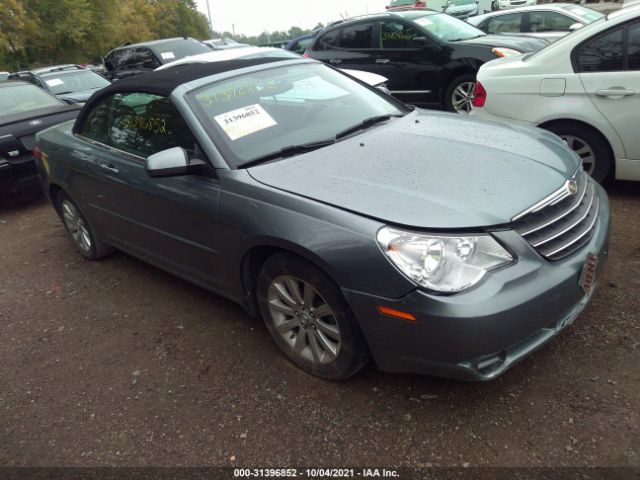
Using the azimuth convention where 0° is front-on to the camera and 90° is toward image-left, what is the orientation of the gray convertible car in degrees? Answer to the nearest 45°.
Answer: approximately 315°
